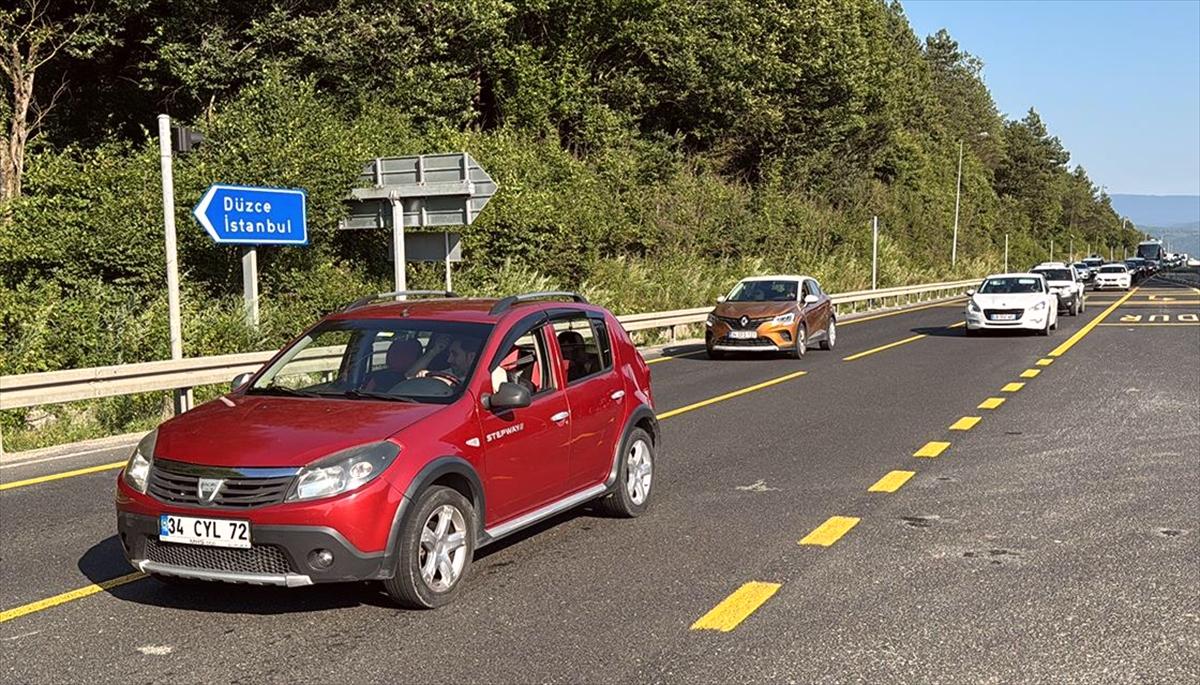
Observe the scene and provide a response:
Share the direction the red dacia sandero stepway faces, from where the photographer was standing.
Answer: facing the viewer and to the left of the viewer

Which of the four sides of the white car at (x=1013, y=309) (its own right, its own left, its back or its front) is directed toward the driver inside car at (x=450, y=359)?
front

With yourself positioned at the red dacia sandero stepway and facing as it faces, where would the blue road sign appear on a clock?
The blue road sign is roughly at 4 o'clock from the red dacia sandero stepway.

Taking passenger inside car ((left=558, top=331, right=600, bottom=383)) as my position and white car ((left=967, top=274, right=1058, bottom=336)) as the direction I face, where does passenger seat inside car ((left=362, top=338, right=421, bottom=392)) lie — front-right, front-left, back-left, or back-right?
back-left

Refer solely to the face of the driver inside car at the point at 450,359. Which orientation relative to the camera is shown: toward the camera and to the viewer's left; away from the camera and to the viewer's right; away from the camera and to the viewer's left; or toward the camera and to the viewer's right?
toward the camera and to the viewer's left

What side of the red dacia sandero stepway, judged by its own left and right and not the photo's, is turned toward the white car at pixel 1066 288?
back

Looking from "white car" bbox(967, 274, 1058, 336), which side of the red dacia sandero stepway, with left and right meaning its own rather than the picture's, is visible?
back

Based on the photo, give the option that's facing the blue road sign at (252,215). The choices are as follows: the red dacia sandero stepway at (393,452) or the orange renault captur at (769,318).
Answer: the orange renault captur

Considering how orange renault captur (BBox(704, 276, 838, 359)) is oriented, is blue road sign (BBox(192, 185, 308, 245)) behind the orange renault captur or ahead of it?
ahead

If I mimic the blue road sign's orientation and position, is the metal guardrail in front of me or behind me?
in front

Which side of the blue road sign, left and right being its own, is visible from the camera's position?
front

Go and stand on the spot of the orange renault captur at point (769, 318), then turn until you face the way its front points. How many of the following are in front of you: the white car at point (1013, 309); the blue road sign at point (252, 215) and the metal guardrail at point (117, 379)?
2

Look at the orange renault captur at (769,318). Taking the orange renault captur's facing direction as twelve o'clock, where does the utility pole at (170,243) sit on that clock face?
The utility pole is roughly at 12 o'clock from the orange renault captur.

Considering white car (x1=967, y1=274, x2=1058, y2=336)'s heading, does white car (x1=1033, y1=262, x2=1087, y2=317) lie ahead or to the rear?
to the rear

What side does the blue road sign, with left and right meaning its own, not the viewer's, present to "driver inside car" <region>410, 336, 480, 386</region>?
front

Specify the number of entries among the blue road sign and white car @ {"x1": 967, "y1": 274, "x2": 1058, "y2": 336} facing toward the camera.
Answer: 2
